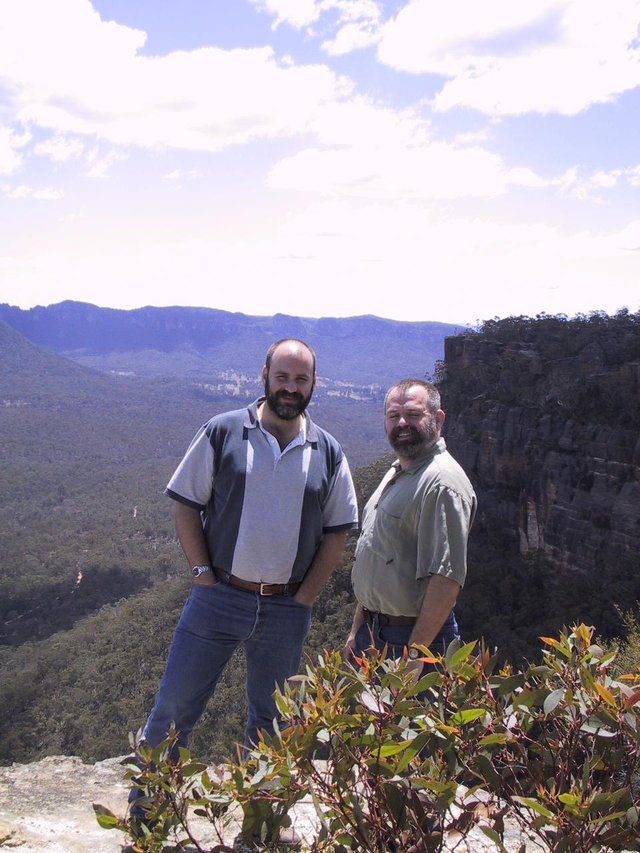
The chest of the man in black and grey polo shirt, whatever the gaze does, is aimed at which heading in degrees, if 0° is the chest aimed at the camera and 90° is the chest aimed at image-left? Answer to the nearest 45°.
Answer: approximately 0°

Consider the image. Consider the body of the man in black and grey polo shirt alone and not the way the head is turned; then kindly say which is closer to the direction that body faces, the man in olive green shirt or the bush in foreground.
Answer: the bush in foreground

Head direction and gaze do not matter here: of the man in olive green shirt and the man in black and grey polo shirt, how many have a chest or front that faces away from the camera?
0

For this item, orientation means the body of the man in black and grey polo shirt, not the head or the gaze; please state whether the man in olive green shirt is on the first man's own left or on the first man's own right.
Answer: on the first man's own left

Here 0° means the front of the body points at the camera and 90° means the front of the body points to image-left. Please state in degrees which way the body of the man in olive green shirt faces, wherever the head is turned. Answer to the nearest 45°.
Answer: approximately 45°

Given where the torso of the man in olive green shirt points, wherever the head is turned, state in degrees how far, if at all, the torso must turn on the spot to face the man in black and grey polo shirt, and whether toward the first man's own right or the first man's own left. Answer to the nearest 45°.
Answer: approximately 45° to the first man's own right
